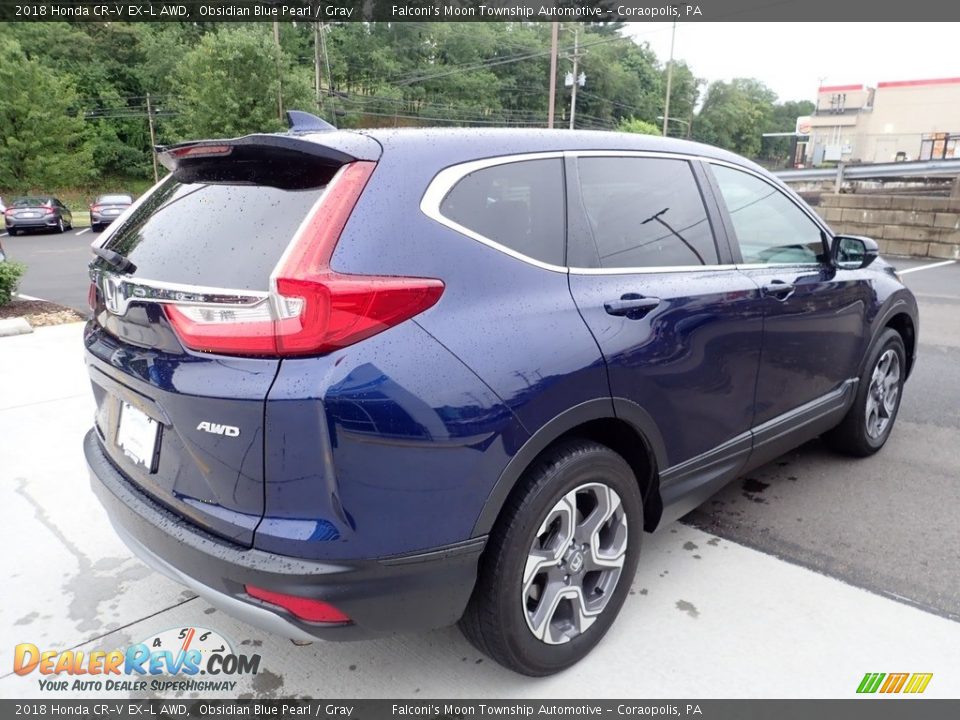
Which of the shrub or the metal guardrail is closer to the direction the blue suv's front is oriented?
the metal guardrail

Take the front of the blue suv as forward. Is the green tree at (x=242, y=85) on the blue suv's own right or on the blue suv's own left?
on the blue suv's own left

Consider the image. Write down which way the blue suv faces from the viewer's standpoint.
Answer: facing away from the viewer and to the right of the viewer

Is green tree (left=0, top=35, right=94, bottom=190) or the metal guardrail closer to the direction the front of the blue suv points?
the metal guardrail

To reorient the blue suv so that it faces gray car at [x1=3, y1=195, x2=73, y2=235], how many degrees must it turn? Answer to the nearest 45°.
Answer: approximately 90° to its left

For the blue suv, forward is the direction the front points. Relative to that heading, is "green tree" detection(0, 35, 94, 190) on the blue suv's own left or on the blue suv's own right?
on the blue suv's own left

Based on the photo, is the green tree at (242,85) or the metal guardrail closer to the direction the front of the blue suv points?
the metal guardrail

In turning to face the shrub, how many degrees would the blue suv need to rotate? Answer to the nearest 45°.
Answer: approximately 90° to its left
